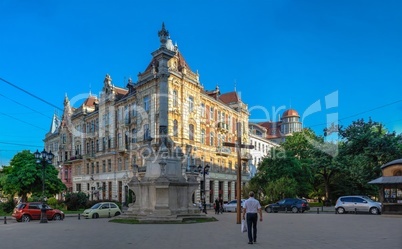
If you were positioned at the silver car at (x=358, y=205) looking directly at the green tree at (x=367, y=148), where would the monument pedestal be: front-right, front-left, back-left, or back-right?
back-left

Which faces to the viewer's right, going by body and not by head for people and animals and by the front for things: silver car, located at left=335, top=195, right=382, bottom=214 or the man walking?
the silver car

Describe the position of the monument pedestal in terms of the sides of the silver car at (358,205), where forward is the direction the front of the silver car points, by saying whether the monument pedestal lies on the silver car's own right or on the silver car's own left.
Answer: on the silver car's own right

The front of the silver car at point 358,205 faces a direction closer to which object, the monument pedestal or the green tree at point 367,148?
the green tree

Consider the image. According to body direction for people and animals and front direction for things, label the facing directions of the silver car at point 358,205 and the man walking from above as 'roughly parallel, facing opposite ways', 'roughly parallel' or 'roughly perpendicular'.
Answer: roughly perpendicular

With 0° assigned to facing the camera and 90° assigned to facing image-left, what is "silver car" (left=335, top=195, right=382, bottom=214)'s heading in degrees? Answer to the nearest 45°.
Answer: approximately 270°
